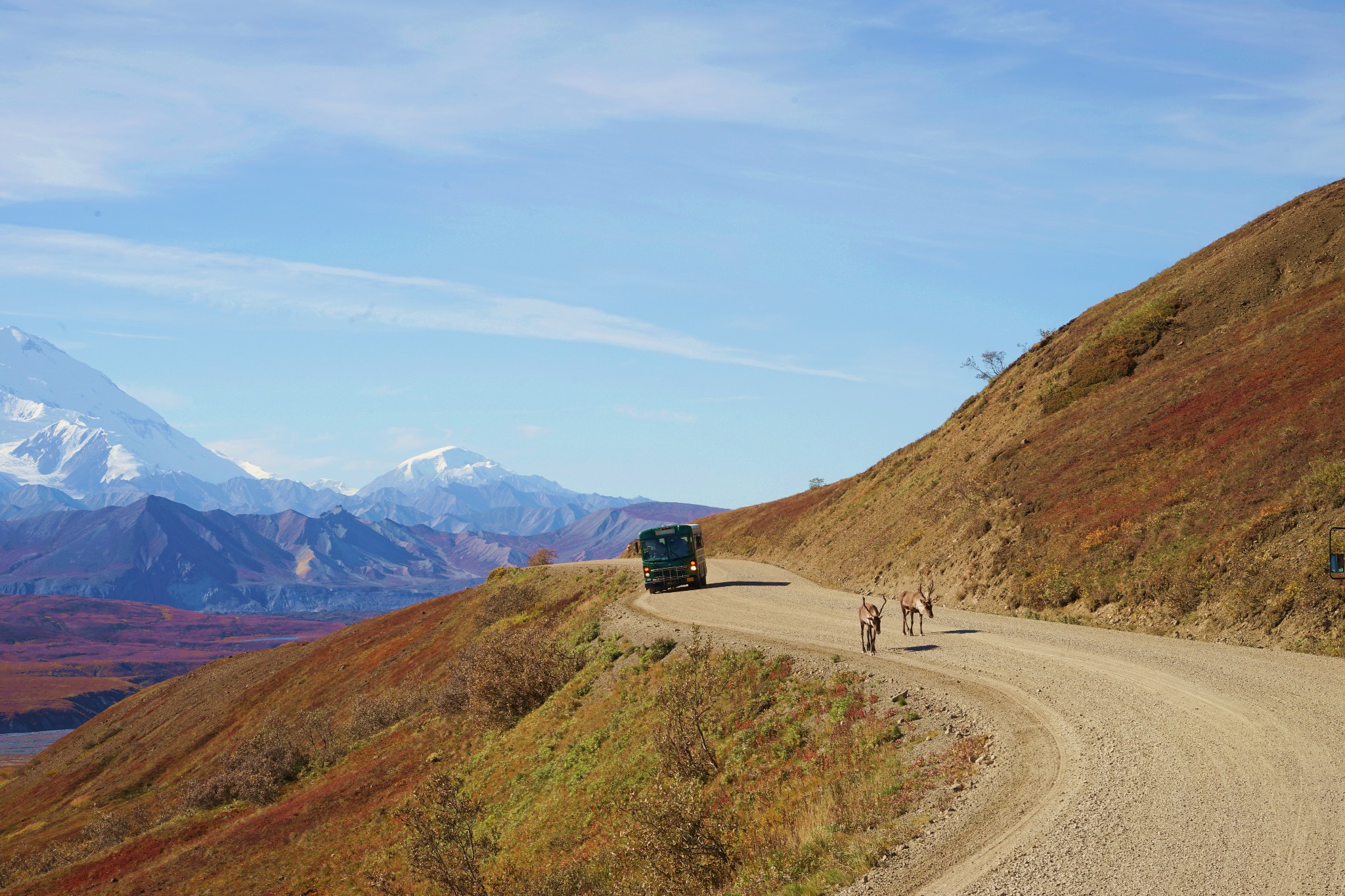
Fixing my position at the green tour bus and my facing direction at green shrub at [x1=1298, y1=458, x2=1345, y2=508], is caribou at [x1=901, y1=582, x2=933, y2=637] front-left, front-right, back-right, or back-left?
front-right

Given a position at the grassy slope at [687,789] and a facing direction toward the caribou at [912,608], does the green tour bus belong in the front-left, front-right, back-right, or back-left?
front-left

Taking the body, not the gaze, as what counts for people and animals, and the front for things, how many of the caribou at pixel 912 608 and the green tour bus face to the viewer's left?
0

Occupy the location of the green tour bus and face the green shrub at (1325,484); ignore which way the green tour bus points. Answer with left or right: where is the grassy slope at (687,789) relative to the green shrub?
right

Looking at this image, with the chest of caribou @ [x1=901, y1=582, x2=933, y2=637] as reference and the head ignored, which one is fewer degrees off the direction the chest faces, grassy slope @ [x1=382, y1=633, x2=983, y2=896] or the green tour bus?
the grassy slope

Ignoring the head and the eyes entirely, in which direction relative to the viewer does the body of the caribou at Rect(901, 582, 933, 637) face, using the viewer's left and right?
facing the viewer and to the right of the viewer

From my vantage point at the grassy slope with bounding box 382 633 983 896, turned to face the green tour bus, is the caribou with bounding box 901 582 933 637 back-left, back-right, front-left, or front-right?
front-right

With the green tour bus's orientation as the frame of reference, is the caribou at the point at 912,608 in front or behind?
in front

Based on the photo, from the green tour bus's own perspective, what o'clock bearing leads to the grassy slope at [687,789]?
The grassy slope is roughly at 12 o'clock from the green tour bus.

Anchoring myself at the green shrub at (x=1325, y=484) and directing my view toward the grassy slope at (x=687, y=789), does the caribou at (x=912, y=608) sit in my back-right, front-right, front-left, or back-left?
front-right

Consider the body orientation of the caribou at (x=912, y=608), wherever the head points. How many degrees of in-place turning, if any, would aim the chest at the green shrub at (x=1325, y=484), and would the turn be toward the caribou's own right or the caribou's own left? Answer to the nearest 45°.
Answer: approximately 45° to the caribou's own left

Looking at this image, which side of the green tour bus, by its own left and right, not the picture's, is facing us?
front

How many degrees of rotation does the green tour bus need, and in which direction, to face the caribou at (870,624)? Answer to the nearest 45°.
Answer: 0° — it already faces it
